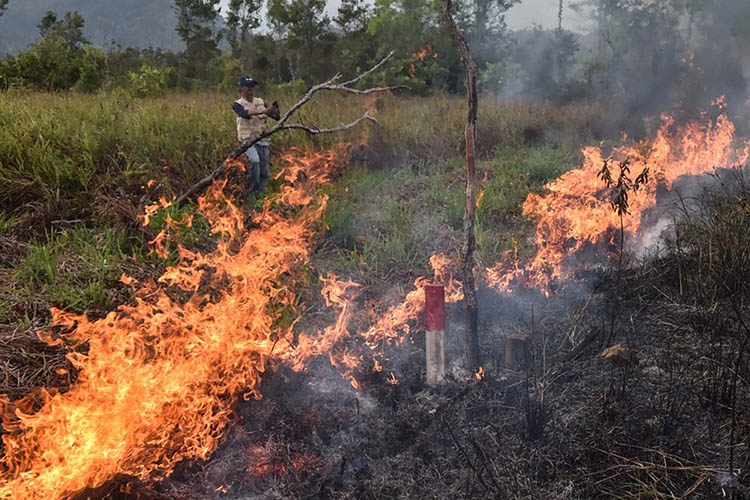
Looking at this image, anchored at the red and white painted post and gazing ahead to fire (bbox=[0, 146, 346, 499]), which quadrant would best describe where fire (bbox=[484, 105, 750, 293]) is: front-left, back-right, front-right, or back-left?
back-right

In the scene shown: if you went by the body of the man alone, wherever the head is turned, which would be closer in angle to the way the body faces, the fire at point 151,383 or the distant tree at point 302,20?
the fire

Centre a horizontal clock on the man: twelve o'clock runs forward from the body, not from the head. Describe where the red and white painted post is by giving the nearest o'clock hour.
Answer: The red and white painted post is roughly at 1 o'clock from the man.

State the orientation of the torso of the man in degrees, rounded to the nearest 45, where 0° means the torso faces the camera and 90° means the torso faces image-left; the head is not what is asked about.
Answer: approximately 315°

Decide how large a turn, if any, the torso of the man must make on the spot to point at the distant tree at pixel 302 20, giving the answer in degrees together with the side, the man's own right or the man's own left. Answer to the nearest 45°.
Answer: approximately 135° to the man's own left

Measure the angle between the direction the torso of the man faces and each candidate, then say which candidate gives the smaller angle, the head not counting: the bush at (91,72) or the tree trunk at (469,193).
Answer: the tree trunk

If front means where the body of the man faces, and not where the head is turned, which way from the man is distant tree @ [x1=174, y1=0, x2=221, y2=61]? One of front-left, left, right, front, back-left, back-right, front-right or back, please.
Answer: back-left

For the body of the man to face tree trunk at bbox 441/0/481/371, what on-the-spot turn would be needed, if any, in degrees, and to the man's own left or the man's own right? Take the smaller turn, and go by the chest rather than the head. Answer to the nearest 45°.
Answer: approximately 45° to the man's own right
